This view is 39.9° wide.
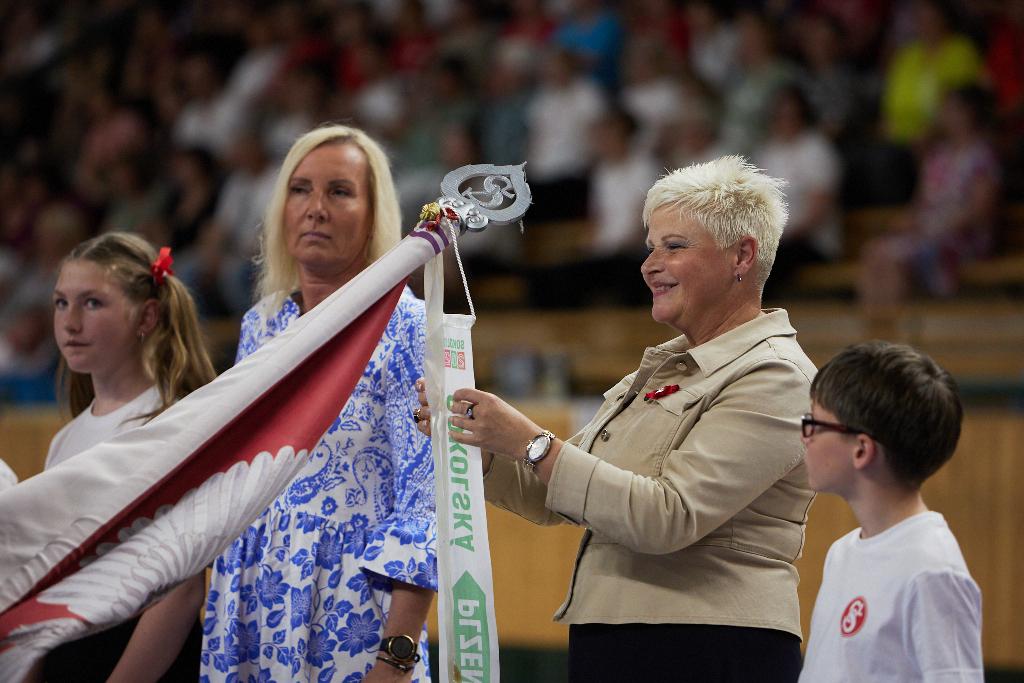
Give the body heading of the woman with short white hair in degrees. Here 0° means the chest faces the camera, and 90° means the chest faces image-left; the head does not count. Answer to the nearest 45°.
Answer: approximately 90°

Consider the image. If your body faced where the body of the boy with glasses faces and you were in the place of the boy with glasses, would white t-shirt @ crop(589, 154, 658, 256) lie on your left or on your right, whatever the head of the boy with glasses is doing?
on your right

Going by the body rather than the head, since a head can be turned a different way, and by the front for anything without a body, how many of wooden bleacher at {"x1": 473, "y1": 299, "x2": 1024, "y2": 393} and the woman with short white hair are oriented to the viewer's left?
1

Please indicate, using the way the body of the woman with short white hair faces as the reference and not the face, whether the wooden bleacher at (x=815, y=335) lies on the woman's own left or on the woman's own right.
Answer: on the woman's own right

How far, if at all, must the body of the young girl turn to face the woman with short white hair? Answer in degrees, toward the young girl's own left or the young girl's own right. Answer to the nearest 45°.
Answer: approximately 90° to the young girl's own left

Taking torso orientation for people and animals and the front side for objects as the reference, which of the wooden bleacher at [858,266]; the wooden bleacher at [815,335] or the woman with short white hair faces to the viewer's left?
the woman with short white hair

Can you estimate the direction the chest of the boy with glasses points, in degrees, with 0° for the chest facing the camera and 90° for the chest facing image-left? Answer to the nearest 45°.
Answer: approximately 45°

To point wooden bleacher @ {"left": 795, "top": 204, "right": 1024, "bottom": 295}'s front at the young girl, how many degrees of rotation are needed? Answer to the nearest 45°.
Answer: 0° — it already faces them

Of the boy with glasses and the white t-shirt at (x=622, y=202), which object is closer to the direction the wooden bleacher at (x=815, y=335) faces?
the boy with glasses

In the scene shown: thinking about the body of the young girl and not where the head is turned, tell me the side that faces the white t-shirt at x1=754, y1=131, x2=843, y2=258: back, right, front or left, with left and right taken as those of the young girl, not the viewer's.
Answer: back

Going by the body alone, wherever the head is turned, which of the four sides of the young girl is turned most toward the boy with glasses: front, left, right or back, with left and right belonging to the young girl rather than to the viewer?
left
